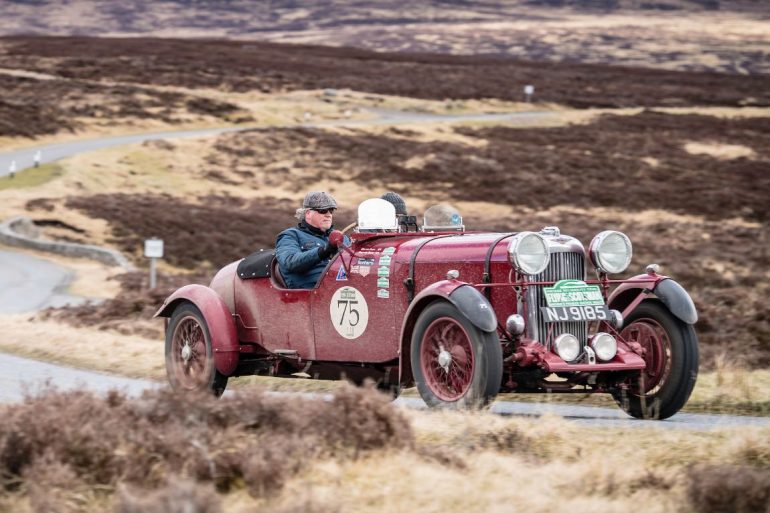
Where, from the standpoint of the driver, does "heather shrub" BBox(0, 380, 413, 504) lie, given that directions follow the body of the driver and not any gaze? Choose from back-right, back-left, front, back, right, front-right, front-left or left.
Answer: front-right

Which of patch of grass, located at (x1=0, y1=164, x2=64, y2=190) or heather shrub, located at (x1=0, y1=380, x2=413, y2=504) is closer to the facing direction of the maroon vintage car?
the heather shrub

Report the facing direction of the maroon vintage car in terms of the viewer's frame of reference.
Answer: facing the viewer and to the right of the viewer

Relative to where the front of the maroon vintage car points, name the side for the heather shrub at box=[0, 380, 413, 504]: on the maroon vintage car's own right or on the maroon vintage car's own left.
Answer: on the maroon vintage car's own right

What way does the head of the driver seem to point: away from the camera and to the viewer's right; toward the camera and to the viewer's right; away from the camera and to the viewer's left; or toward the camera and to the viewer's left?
toward the camera and to the viewer's right

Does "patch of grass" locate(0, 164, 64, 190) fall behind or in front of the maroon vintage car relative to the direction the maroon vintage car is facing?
behind

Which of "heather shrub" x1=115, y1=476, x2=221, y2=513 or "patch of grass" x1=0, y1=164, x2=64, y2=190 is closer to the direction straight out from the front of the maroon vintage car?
the heather shrub

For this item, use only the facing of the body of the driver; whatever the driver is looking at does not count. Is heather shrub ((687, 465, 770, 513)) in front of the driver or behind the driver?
in front
